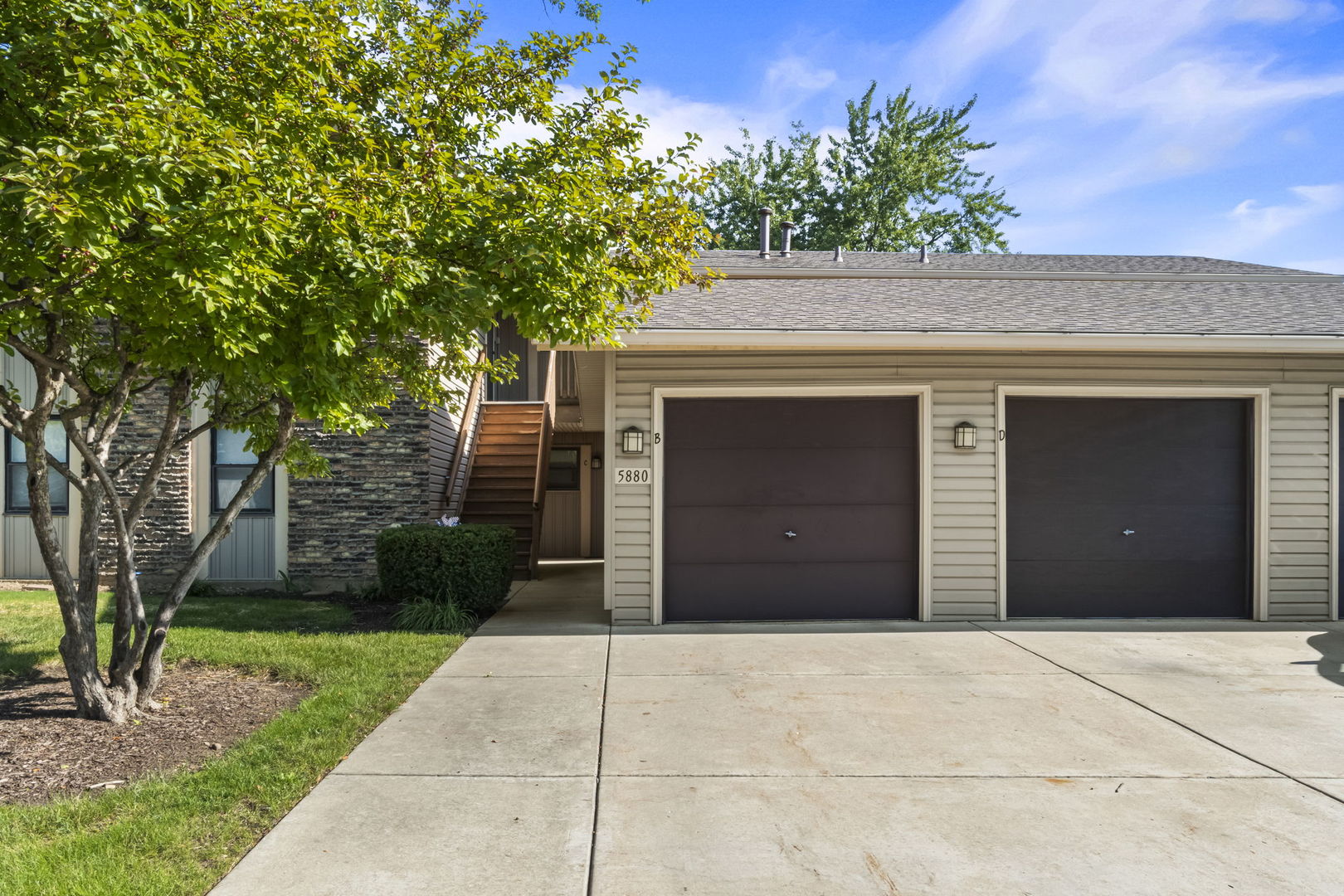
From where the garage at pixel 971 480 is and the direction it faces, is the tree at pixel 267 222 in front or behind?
in front

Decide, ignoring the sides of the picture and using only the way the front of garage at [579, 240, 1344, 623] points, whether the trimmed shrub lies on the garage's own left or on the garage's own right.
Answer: on the garage's own right

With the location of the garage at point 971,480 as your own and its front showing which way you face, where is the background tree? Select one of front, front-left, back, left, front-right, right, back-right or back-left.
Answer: back

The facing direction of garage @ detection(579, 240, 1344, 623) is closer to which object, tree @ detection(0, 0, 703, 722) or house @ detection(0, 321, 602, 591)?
the tree

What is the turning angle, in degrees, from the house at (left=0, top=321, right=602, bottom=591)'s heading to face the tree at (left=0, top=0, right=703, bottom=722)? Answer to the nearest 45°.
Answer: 0° — it already faces it

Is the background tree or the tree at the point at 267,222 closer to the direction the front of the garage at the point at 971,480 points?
the tree

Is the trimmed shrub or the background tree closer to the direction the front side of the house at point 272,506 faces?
the trimmed shrub

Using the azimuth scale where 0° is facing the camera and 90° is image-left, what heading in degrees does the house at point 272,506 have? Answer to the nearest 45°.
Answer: approximately 0°

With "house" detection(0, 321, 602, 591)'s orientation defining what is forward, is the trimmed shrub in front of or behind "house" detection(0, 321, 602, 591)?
in front

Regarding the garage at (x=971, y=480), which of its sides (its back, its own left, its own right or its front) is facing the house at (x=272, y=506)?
right

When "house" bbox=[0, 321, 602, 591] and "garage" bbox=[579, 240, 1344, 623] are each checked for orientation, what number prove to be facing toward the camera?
2
